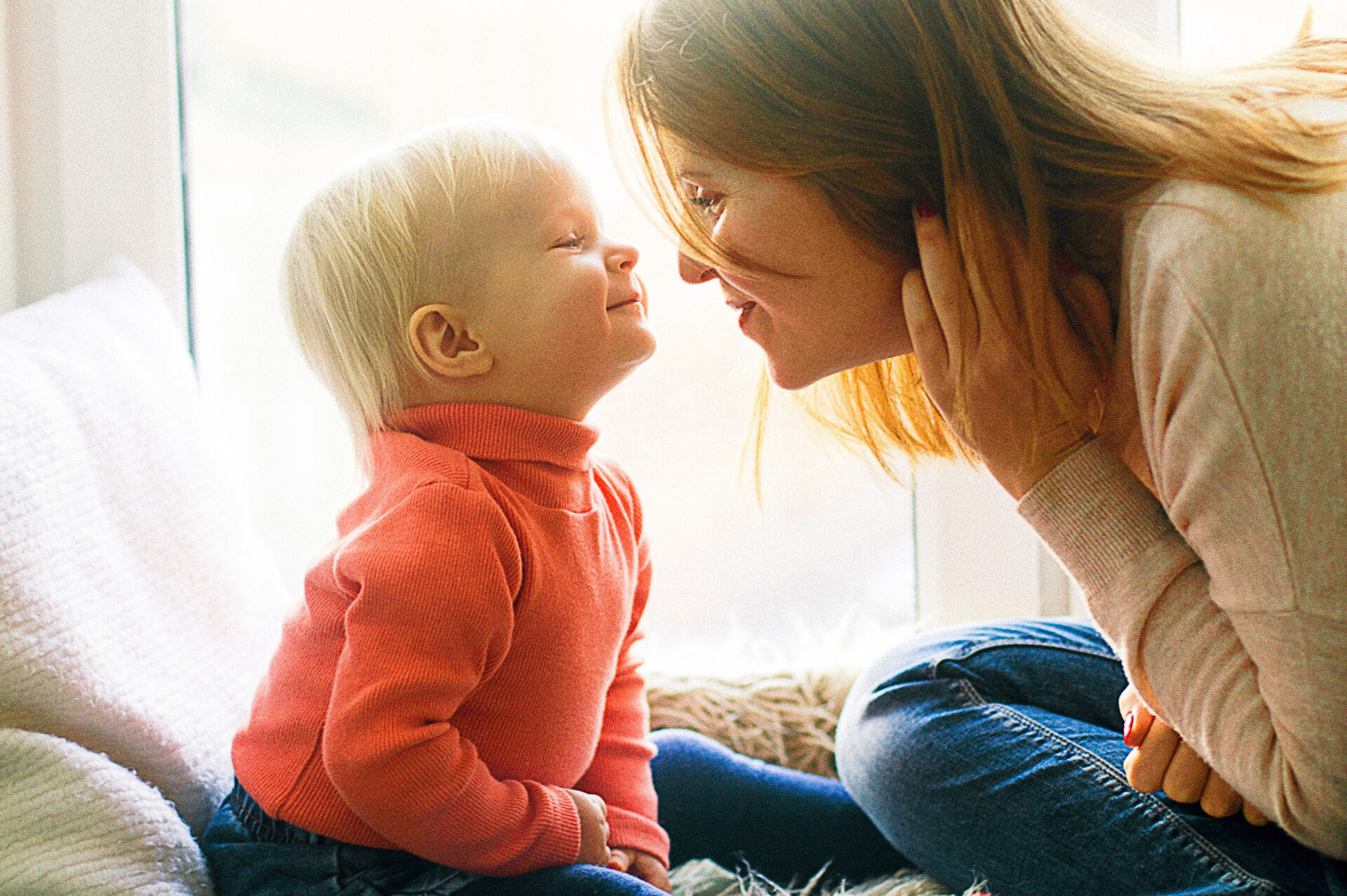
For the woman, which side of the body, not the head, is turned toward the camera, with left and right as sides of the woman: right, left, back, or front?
left

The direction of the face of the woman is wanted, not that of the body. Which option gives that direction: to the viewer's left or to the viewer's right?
to the viewer's left

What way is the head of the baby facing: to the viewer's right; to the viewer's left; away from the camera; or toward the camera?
to the viewer's right
